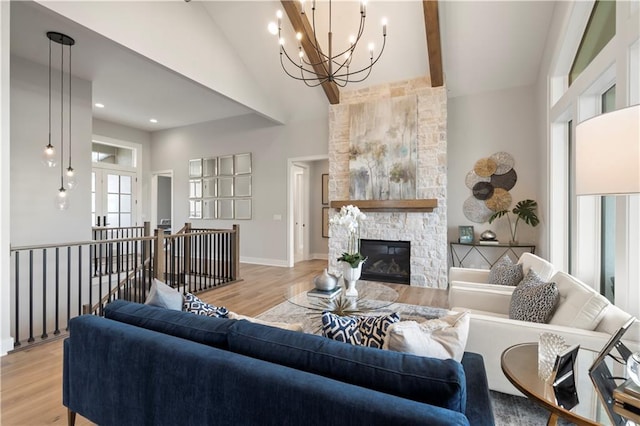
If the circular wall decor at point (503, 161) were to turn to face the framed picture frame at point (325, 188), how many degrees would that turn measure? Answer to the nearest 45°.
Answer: approximately 90° to its right

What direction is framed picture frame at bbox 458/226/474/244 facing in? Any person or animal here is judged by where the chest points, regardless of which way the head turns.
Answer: toward the camera

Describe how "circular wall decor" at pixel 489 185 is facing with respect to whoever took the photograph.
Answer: facing the viewer

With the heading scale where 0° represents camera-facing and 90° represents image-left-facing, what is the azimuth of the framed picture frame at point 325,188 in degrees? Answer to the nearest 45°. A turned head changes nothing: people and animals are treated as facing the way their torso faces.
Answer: approximately 0°

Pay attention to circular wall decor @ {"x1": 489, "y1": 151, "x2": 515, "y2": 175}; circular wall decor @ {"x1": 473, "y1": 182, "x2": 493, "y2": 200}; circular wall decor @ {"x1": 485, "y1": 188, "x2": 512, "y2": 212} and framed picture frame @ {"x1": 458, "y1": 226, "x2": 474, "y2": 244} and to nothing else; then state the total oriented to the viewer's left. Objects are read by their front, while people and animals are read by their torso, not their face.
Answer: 0

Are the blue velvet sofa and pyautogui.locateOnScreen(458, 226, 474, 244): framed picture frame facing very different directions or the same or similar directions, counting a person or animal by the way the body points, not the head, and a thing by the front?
very different directions

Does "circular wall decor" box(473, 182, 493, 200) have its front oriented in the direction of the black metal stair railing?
no

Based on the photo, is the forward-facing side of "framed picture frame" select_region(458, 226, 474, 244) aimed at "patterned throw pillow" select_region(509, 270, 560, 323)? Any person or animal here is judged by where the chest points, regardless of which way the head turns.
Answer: yes

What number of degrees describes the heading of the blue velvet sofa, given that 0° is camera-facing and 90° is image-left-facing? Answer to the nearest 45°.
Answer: approximately 225°

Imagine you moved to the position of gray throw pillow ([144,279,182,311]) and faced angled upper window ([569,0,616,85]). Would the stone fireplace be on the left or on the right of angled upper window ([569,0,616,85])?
left

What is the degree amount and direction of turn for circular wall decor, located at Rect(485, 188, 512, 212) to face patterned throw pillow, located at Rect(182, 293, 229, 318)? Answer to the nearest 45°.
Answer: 0° — it already faces it

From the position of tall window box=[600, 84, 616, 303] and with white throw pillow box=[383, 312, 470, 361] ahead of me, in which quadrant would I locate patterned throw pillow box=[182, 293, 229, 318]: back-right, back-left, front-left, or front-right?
front-right

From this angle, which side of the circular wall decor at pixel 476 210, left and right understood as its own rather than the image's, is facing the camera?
front

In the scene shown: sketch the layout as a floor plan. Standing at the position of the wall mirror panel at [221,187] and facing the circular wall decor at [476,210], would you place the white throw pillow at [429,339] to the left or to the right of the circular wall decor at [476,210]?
right
